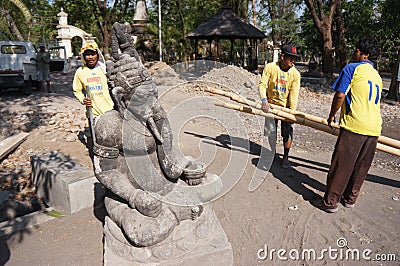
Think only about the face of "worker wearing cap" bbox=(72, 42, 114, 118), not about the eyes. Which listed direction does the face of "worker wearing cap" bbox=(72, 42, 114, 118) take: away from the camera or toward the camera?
toward the camera

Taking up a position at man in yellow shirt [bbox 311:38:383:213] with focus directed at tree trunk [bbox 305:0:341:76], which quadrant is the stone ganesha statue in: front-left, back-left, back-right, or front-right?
back-left

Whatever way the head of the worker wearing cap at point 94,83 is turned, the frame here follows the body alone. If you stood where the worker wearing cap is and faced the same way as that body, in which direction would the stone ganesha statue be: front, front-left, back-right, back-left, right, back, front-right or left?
front

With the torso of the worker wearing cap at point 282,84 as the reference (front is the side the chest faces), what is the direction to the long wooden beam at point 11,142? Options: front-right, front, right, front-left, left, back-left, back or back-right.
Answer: right

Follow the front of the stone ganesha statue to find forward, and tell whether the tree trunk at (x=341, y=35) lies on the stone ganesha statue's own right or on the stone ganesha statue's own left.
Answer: on the stone ganesha statue's own left

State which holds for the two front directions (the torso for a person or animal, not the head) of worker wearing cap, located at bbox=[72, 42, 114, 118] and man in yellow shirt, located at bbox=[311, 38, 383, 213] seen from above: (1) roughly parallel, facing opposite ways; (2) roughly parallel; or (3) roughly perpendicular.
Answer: roughly parallel, facing opposite ways

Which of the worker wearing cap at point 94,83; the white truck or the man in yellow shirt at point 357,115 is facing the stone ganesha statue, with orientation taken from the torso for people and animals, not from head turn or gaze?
the worker wearing cap

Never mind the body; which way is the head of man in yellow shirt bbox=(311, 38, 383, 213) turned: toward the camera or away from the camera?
away from the camera

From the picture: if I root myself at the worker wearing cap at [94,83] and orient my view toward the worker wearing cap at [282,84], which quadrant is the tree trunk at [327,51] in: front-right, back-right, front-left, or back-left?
front-left

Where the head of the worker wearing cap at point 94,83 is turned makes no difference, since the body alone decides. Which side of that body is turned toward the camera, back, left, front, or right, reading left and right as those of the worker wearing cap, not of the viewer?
front

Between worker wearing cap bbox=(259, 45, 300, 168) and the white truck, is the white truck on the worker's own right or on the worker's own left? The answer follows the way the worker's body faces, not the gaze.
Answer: on the worker's own right
